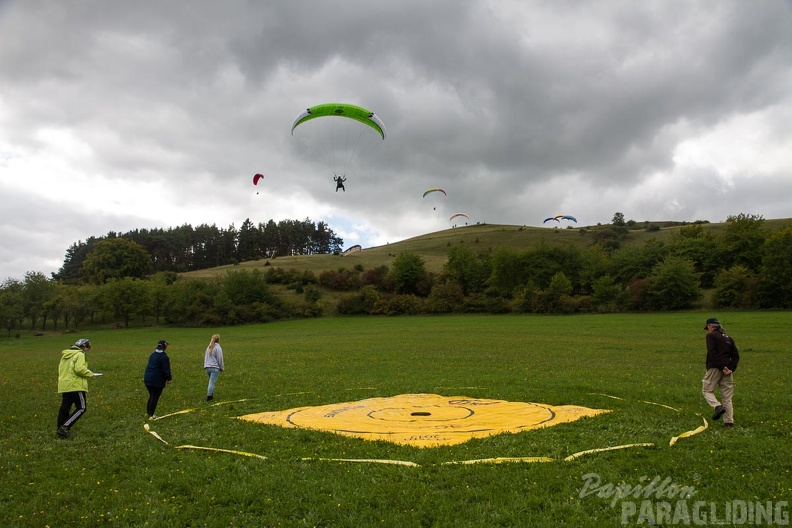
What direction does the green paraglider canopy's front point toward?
toward the camera

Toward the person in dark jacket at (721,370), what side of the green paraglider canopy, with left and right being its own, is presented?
front

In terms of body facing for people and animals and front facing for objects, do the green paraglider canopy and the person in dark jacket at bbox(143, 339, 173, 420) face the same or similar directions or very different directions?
very different directions

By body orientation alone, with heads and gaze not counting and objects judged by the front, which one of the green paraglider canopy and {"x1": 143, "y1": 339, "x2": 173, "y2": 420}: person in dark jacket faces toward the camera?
the green paraglider canopy

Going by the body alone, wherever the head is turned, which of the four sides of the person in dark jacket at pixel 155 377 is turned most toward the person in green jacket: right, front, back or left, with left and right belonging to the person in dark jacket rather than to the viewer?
back

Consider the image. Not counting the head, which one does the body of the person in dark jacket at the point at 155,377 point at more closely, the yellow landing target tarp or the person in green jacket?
the yellow landing target tarp

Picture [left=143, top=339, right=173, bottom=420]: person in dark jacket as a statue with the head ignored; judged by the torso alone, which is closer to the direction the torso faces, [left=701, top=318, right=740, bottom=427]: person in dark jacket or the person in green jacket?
the person in dark jacket

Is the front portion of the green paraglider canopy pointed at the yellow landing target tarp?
yes

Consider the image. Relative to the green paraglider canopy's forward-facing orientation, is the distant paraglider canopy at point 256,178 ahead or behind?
behind

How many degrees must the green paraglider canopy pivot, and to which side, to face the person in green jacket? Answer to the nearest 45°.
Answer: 0° — it already faces them

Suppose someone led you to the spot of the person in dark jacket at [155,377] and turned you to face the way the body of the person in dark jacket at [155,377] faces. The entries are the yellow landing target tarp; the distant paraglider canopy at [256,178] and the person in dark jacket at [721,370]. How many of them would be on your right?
2

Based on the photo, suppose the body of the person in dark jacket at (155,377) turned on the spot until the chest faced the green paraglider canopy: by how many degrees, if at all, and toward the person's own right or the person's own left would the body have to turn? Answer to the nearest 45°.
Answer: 0° — they already face it

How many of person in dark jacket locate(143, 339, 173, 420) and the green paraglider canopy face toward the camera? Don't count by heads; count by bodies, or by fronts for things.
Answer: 1

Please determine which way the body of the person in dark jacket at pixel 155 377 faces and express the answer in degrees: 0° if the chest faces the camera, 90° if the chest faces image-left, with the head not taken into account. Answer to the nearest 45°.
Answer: approximately 225°

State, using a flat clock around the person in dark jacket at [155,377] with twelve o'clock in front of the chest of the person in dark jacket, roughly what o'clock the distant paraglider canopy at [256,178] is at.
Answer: The distant paraglider canopy is roughly at 11 o'clock from the person in dark jacket.
